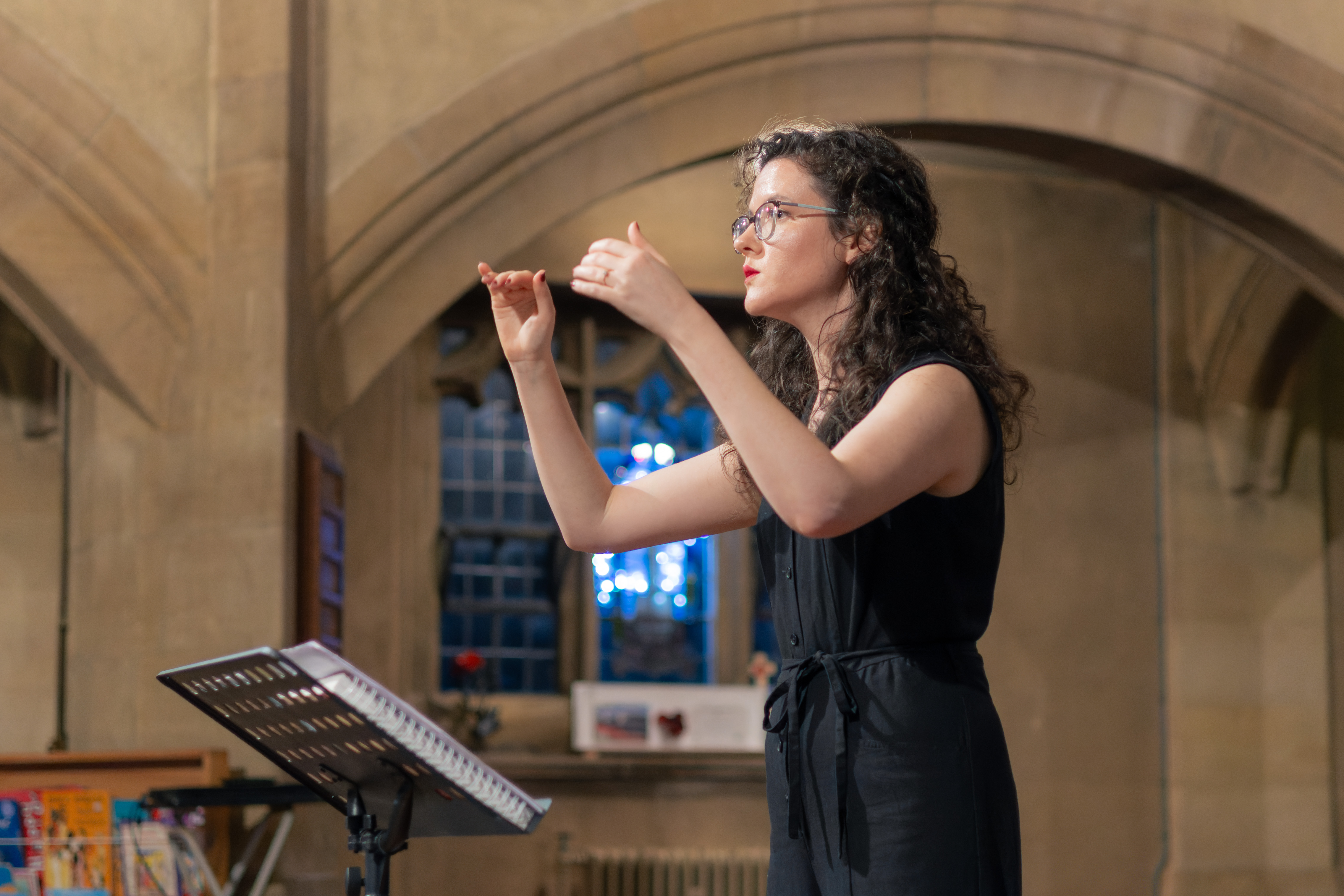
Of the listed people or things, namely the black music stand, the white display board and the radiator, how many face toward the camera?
2

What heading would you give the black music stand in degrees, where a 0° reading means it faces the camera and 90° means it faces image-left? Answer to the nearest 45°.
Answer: approximately 225°

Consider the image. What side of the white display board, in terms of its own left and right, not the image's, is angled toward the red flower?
right

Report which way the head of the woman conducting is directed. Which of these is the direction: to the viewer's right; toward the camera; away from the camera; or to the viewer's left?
to the viewer's left

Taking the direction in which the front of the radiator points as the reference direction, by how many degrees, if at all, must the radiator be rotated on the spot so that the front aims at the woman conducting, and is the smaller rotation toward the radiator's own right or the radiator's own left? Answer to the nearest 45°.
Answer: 0° — it already faces them

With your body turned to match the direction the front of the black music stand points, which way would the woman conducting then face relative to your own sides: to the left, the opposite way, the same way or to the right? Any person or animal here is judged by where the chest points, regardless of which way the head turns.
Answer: the opposite way
